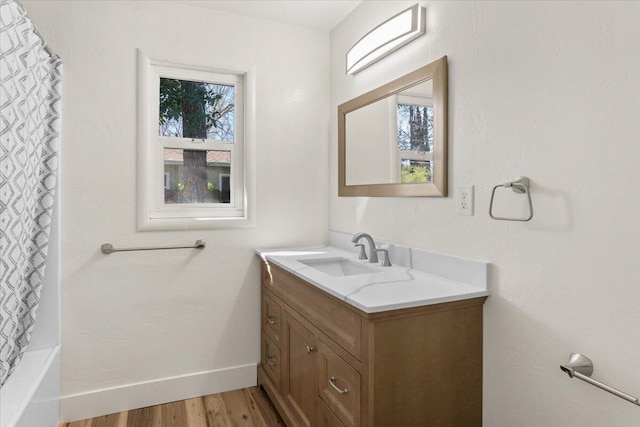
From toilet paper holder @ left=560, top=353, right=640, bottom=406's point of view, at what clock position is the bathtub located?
The bathtub is roughly at 1 o'clock from the toilet paper holder.

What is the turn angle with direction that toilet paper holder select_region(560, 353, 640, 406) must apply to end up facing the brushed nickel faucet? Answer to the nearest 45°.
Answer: approximately 90° to its right

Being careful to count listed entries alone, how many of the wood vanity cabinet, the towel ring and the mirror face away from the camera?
0

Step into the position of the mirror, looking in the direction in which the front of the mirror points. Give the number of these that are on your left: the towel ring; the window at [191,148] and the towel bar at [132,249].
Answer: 1

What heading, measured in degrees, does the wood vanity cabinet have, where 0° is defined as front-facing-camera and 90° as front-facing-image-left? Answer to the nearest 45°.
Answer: approximately 45°

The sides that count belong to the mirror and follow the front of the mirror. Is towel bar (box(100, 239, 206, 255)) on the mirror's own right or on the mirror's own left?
on the mirror's own right

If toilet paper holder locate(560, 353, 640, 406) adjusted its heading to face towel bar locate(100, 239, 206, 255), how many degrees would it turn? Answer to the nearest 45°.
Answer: approximately 45° to its right

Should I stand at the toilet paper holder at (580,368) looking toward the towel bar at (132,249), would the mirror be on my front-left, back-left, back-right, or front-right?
front-right

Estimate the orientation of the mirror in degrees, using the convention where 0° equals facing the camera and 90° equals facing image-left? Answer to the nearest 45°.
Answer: approximately 45°

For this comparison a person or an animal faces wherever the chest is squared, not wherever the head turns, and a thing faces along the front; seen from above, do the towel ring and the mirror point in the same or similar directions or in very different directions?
same or similar directions

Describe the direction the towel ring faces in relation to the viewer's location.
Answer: facing the viewer and to the left of the viewer
